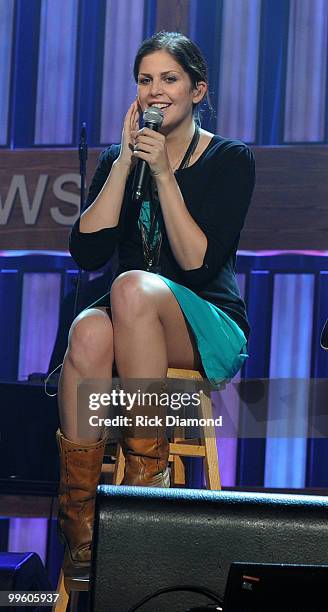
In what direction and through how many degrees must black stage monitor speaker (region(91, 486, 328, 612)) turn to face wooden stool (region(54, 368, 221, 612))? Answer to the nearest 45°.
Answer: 0° — it already faces it

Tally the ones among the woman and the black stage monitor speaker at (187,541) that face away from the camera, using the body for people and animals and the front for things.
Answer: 1

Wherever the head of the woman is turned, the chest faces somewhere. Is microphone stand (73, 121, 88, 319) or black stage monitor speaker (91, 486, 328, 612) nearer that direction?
the black stage monitor speaker

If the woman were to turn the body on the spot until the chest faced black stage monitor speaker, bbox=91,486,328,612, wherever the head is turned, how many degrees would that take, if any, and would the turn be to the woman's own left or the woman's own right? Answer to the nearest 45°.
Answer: approximately 45° to the woman's own left

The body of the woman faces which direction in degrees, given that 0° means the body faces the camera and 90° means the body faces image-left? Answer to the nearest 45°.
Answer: approximately 45°

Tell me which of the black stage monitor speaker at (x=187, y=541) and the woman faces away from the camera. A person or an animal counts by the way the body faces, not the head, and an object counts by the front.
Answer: the black stage monitor speaker

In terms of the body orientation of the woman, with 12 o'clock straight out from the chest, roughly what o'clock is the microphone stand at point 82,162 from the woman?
The microphone stand is roughly at 4 o'clock from the woman.

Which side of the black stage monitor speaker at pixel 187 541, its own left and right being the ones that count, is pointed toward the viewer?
back

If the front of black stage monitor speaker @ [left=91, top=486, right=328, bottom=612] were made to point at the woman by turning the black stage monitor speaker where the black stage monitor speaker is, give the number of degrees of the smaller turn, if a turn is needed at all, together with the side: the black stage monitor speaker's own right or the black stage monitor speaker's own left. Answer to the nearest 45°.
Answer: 0° — it already faces them
